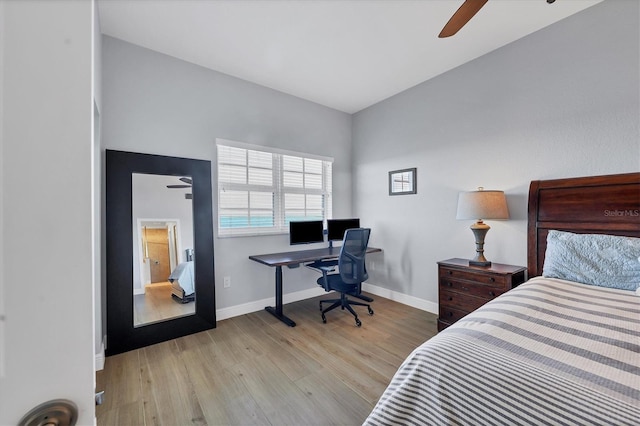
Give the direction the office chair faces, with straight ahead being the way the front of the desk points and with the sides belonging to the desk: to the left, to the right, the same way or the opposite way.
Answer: the opposite way

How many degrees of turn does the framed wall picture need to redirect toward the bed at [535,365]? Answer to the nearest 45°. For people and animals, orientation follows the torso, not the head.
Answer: approximately 45° to its left

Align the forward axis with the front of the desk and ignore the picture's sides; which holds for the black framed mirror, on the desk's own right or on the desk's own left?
on the desk's own right

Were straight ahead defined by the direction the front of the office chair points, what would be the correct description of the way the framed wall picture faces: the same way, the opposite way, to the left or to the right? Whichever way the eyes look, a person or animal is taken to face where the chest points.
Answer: to the left

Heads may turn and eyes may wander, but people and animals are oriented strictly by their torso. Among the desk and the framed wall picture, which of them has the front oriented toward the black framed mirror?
the framed wall picture

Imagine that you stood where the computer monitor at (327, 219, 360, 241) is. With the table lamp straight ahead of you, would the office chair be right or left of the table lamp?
right

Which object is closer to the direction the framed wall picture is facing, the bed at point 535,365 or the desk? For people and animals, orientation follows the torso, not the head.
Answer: the desk

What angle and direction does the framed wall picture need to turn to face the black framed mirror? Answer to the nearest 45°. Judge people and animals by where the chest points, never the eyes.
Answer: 0° — it already faces it

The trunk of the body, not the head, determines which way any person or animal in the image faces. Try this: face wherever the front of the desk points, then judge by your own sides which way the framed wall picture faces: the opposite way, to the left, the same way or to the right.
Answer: to the right

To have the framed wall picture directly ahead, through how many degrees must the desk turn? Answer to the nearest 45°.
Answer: approximately 45° to its left

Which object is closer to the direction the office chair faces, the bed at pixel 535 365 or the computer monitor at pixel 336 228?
the computer monitor

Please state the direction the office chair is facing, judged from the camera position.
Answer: facing away from the viewer and to the left of the viewer
